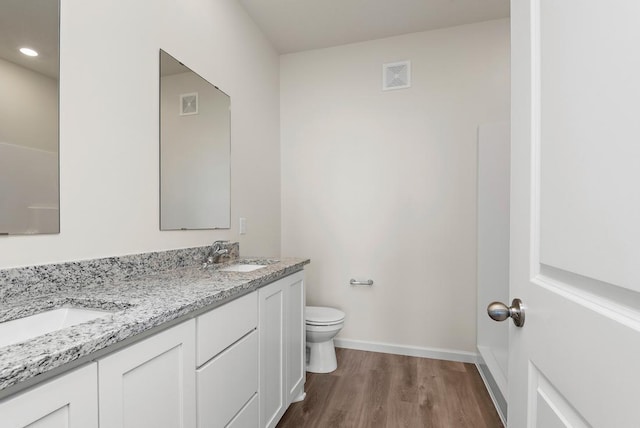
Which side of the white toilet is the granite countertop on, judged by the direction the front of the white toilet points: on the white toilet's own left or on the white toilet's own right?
on the white toilet's own right

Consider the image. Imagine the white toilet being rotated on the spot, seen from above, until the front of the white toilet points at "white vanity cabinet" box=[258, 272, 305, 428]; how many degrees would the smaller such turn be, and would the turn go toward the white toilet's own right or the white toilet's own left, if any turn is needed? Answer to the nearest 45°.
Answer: approximately 90° to the white toilet's own right

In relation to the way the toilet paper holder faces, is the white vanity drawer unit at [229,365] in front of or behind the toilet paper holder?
in front

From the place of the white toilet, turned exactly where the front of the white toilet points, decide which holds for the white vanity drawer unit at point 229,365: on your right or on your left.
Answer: on your right

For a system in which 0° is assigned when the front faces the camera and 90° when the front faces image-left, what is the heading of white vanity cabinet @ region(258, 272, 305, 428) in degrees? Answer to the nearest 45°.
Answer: approximately 315°

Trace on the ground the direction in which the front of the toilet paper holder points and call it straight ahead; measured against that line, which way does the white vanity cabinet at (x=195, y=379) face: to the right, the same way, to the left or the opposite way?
to the left
